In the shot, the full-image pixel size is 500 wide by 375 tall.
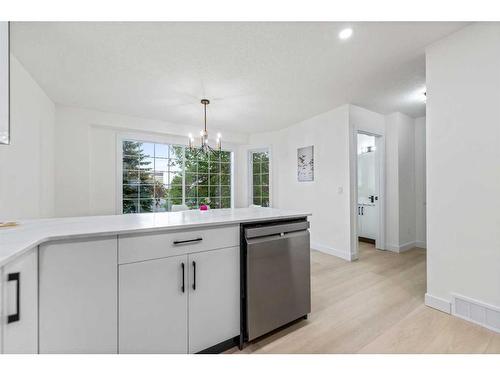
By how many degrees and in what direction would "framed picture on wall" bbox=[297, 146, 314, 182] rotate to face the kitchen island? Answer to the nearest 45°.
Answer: approximately 45° to its left

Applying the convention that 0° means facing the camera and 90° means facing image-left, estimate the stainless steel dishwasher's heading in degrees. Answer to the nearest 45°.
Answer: approximately 315°

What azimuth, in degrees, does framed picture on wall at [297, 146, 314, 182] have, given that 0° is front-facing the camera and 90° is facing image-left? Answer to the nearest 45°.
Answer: approximately 45°

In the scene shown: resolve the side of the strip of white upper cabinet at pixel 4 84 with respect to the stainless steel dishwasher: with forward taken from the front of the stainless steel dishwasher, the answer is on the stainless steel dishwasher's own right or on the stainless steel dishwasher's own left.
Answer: on the stainless steel dishwasher's own right

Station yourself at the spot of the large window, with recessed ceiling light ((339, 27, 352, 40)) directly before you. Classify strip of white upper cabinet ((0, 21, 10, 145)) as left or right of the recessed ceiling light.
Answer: right

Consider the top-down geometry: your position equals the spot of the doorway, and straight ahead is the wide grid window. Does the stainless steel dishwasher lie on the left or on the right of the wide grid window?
left
